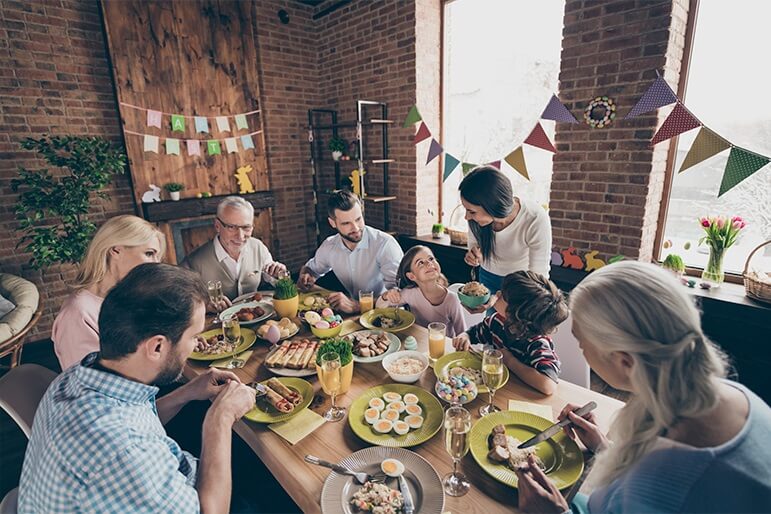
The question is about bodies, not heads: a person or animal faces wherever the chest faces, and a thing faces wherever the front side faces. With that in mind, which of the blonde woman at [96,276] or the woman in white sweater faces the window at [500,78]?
the blonde woman

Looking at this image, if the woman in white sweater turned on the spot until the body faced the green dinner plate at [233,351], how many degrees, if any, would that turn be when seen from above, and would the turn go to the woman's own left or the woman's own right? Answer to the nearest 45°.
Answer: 0° — they already face it

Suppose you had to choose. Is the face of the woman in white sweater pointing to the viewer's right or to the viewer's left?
to the viewer's left

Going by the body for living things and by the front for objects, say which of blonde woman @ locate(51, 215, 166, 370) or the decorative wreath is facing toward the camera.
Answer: the decorative wreath

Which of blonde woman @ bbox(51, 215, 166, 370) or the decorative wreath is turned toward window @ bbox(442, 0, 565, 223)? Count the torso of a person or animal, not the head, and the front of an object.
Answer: the blonde woman

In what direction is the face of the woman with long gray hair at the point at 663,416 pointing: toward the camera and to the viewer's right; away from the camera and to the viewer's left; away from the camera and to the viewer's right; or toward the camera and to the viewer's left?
away from the camera and to the viewer's left

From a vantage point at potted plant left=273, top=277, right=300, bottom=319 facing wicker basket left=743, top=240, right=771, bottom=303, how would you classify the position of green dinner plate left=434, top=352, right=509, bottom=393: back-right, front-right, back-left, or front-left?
front-right

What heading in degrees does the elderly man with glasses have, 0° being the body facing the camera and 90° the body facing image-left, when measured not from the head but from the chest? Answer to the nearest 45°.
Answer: approximately 315°

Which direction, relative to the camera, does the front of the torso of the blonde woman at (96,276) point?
to the viewer's right

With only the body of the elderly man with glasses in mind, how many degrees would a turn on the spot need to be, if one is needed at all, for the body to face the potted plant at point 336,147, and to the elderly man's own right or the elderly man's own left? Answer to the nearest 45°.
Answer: approximately 90° to the elderly man's own left

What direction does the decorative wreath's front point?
toward the camera

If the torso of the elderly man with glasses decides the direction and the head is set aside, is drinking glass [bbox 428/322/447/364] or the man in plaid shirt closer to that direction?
the drinking glass

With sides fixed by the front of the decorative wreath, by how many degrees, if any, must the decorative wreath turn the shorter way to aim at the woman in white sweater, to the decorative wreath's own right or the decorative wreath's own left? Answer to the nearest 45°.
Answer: approximately 45° to the decorative wreath's own right

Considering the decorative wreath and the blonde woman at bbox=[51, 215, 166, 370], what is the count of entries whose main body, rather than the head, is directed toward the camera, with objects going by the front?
1

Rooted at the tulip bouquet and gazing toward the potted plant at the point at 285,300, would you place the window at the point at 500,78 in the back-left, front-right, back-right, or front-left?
front-right

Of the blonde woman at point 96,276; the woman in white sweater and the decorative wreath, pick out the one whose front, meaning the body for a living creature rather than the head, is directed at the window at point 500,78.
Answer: the blonde woman

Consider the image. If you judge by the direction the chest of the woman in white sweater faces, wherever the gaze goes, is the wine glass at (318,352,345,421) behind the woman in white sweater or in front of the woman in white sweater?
in front

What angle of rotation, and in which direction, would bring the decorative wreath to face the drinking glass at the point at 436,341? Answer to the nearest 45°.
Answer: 0° — it already faces it

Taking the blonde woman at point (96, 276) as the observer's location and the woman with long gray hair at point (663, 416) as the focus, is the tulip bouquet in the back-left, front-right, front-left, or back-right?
front-left
